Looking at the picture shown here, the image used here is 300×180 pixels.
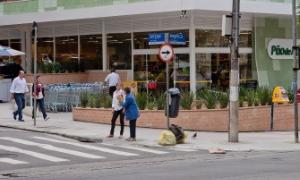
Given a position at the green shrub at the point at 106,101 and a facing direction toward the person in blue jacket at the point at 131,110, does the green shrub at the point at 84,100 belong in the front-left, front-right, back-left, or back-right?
back-right

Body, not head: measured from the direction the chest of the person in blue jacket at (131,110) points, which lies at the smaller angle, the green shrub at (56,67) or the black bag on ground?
the green shrub
